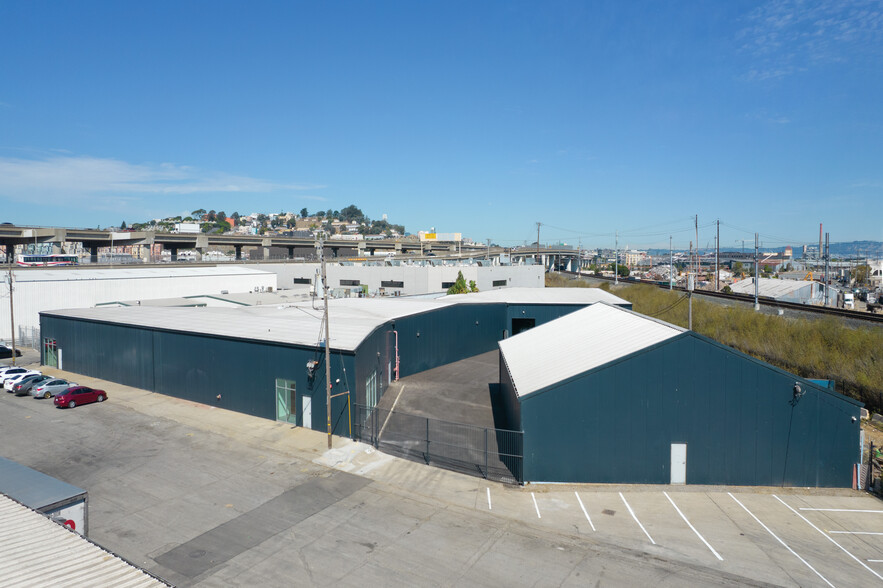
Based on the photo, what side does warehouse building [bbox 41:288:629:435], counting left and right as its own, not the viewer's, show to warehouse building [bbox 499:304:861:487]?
left

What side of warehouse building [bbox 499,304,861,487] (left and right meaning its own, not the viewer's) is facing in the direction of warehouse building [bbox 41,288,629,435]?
right

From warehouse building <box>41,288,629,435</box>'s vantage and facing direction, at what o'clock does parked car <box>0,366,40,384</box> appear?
The parked car is roughly at 2 o'clock from the warehouse building.

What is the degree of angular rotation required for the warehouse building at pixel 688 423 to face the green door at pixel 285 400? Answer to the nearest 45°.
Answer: approximately 90° to its right

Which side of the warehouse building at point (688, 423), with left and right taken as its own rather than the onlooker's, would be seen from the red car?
right

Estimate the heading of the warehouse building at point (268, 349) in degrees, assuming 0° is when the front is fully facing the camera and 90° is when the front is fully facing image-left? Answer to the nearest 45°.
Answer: approximately 45°

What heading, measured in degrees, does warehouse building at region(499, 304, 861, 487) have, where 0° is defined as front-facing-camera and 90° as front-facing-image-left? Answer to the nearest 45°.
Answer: approximately 0°
